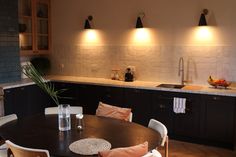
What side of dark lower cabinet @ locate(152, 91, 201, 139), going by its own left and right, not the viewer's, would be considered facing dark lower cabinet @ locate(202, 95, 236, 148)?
left

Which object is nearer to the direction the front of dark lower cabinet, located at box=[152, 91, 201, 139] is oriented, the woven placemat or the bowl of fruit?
the woven placemat

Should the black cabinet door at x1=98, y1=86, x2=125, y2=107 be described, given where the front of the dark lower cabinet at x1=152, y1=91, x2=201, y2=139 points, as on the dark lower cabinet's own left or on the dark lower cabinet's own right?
on the dark lower cabinet's own right

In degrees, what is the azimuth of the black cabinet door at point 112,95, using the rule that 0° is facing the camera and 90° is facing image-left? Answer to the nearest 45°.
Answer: approximately 45°

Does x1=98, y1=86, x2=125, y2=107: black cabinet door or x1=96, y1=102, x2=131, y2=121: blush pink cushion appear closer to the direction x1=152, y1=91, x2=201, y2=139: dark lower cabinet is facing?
the blush pink cushion

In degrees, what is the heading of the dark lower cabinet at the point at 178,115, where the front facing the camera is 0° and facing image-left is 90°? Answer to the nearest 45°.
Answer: approximately 0°

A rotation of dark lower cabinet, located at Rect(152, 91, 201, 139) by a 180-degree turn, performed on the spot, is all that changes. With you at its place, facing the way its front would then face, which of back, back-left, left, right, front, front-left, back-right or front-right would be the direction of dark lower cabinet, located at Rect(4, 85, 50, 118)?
left

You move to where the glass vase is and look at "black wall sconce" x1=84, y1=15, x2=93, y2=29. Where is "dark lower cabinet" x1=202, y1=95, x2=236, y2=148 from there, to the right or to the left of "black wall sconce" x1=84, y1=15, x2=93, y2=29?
right

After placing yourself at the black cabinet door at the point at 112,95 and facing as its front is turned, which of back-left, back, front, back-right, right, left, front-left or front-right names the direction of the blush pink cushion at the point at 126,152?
front-left
